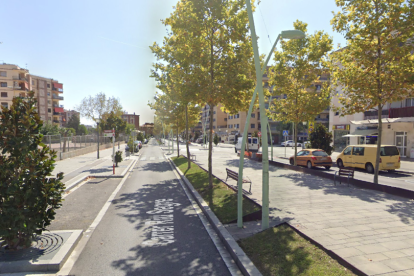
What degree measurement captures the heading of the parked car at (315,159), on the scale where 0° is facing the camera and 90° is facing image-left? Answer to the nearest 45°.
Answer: approximately 135°

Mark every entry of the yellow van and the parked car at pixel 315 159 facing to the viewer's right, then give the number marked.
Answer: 0

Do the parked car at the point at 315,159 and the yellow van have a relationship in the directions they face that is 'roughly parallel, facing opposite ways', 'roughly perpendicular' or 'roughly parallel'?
roughly parallel

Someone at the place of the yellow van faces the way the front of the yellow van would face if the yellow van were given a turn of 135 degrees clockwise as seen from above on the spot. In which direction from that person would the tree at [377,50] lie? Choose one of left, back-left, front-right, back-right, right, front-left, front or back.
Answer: right

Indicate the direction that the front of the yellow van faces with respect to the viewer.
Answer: facing away from the viewer and to the left of the viewer

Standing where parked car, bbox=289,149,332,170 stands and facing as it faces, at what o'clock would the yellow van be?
The yellow van is roughly at 5 o'clock from the parked car.

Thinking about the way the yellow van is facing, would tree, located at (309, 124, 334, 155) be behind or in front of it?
in front

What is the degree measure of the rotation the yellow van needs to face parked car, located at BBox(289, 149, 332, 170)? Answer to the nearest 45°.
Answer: approximately 45° to its left

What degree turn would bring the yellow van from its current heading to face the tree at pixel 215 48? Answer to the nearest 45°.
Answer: approximately 90° to its left

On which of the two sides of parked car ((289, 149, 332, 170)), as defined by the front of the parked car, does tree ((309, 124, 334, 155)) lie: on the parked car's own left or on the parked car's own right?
on the parked car's own right

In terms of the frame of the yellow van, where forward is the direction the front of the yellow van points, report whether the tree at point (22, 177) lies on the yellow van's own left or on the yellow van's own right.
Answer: on the yellow van's own left

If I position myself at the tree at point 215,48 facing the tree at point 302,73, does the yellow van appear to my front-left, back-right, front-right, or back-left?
front-right
